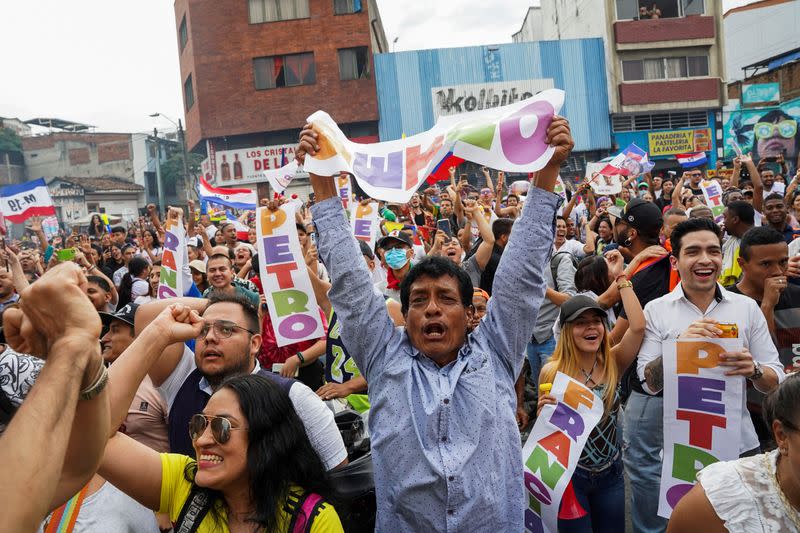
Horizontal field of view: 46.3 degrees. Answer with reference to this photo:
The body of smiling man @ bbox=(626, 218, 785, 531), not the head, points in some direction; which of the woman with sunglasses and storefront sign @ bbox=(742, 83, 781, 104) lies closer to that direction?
the woman with sunglasses

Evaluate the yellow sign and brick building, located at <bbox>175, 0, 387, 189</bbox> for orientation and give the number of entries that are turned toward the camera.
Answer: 2

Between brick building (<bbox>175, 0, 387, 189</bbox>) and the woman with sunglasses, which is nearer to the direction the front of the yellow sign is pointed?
the woman with sunglasses

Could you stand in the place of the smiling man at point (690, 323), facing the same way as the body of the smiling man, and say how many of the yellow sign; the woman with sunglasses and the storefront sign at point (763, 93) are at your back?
2

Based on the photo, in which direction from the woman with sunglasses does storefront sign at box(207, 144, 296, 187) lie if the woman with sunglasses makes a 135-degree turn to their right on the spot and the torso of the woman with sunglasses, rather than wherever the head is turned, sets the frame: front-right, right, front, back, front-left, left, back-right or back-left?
front

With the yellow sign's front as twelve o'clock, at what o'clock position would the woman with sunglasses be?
The woman with sunglasses is roughly at 12 o'clock from the yellow sign.

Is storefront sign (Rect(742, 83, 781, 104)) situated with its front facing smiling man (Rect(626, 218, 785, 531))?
yes

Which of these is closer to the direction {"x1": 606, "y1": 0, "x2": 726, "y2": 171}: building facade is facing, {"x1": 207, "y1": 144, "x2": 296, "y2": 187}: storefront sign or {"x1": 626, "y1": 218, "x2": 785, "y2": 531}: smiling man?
the smiling man

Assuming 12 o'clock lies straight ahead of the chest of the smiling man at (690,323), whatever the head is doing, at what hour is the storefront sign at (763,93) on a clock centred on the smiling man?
The storefront sign is roughly at 6 o'clock from the smiling man.

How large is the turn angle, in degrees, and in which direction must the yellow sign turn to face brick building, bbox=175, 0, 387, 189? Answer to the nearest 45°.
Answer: approximately 90° to its right

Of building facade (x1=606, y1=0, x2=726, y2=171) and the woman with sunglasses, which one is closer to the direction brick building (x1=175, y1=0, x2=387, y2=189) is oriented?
the woman with sunglasses

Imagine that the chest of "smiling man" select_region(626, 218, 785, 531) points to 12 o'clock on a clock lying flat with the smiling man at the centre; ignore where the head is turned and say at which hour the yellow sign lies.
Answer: The yellow sign is roughly at 6 o'clock from the smiling man.
